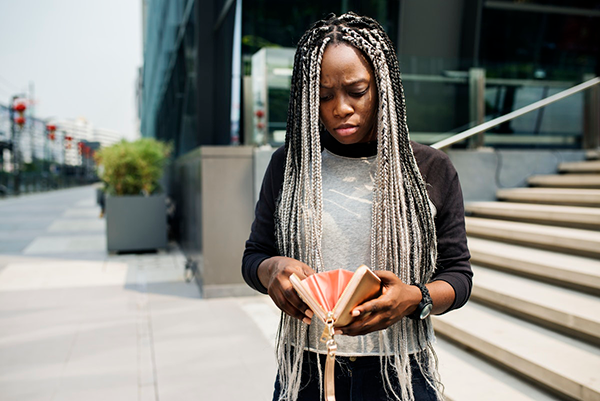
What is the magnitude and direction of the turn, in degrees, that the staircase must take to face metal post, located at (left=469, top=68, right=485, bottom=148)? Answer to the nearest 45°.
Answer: approximately 135° to its right

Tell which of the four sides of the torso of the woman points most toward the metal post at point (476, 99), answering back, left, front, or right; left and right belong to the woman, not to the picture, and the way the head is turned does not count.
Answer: back

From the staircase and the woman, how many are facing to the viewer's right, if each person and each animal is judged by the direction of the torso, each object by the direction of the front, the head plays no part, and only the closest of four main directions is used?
0

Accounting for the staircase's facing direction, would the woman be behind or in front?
in front

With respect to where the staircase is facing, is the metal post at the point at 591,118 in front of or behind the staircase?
behind

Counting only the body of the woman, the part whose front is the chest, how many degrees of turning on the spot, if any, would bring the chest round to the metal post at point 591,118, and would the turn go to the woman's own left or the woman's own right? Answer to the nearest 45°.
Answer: approximately 135° to the woman's own left

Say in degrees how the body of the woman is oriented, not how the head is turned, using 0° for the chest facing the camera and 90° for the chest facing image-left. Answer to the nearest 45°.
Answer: approximately 0°

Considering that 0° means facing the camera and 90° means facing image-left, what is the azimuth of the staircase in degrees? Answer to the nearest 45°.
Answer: approximately 45°
